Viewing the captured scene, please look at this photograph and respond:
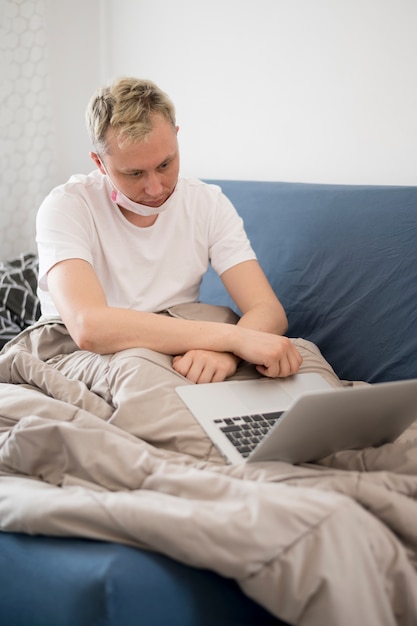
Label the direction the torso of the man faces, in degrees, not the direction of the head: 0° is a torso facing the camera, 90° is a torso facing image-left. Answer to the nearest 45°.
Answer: approximately 315°

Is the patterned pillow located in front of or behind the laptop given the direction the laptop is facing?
in front

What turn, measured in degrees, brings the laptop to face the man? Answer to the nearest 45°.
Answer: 0° — it already faces them

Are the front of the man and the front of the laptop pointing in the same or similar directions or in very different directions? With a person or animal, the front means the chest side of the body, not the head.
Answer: very different directions

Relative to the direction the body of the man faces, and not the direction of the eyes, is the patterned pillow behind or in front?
behind

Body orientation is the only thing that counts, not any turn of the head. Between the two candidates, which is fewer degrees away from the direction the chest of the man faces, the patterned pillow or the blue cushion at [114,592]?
the blue cushion

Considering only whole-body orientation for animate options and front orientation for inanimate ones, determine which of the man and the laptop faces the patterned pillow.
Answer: the laptop

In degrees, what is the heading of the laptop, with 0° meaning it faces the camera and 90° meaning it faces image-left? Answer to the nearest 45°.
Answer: approximately 135°
